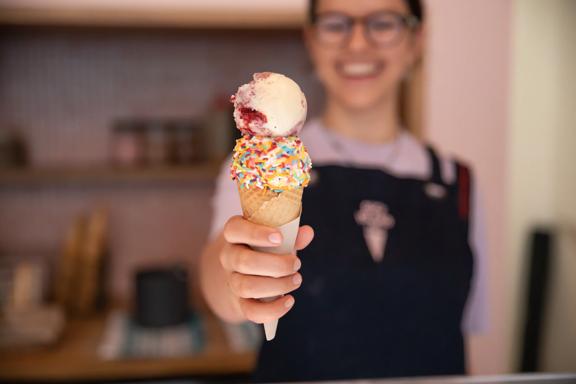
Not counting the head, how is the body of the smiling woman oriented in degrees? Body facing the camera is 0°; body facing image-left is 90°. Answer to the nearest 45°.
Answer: approximately 0°

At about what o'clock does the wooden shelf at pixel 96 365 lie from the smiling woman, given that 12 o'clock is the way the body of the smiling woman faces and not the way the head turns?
The wooden shelf is roughly at 4 o'clock from the smiling woman.

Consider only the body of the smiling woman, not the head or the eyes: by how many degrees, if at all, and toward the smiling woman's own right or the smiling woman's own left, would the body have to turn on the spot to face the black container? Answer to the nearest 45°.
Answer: approximately 135° to the smiling woman's own right

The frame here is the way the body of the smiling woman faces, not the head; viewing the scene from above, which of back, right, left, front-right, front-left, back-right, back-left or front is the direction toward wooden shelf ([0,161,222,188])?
back-right

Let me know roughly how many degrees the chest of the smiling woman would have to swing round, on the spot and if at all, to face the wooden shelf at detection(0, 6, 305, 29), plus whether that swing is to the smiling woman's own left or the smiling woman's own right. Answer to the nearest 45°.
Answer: approximately 135° to the smiling woman's own right
